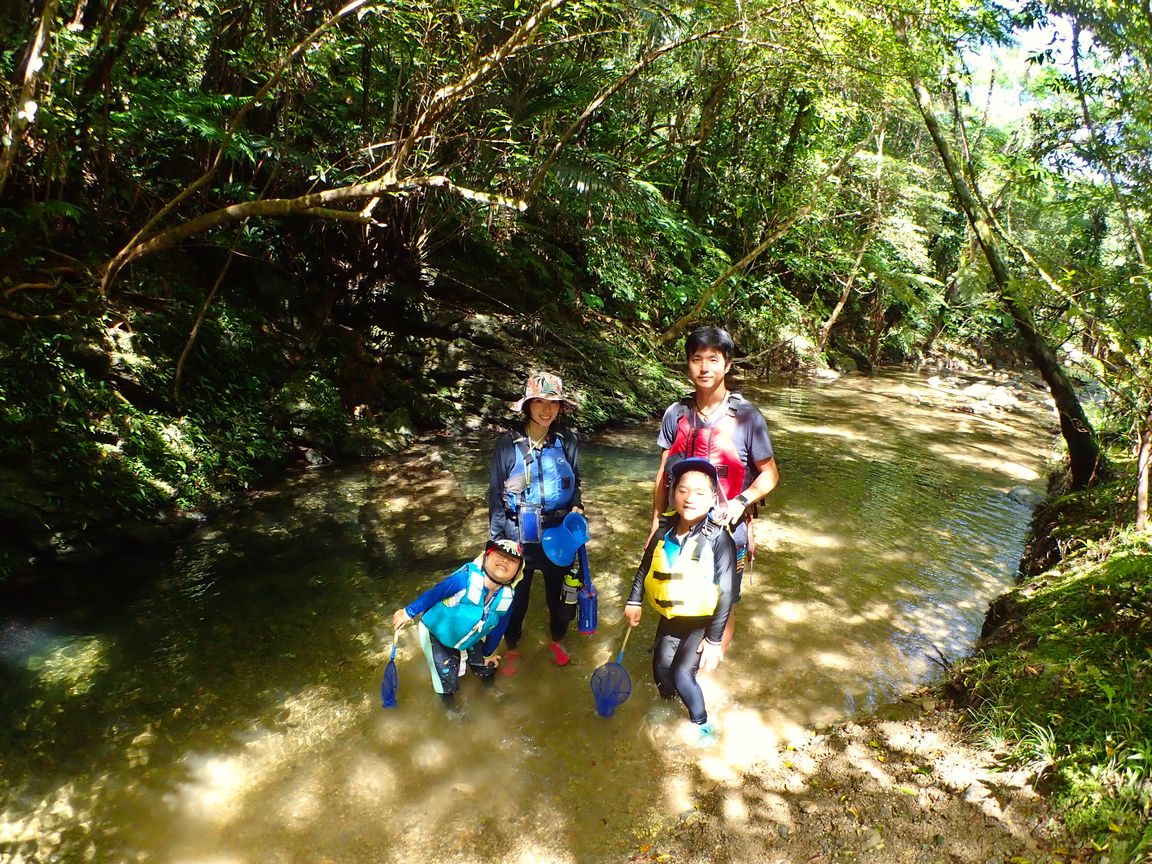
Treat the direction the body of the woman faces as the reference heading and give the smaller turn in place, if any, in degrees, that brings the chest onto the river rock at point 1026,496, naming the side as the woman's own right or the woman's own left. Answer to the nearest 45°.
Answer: approximately 135° to the woman's own left

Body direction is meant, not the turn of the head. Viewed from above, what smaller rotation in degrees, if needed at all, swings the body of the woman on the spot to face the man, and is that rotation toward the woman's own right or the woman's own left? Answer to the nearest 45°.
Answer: approximately 90° to the woman's own left

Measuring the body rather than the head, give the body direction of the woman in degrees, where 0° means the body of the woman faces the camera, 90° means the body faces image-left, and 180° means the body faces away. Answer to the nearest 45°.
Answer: approximately 0°

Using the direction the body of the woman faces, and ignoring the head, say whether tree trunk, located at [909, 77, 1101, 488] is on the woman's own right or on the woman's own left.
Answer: on the woman's own left

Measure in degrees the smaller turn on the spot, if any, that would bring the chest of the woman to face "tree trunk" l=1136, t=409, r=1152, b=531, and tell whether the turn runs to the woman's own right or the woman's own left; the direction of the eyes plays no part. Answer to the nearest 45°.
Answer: approximately 90° to the woman's own left

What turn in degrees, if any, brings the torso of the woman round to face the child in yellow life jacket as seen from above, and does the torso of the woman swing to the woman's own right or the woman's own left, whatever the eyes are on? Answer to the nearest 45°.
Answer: approximately 45° to the woman's own left
